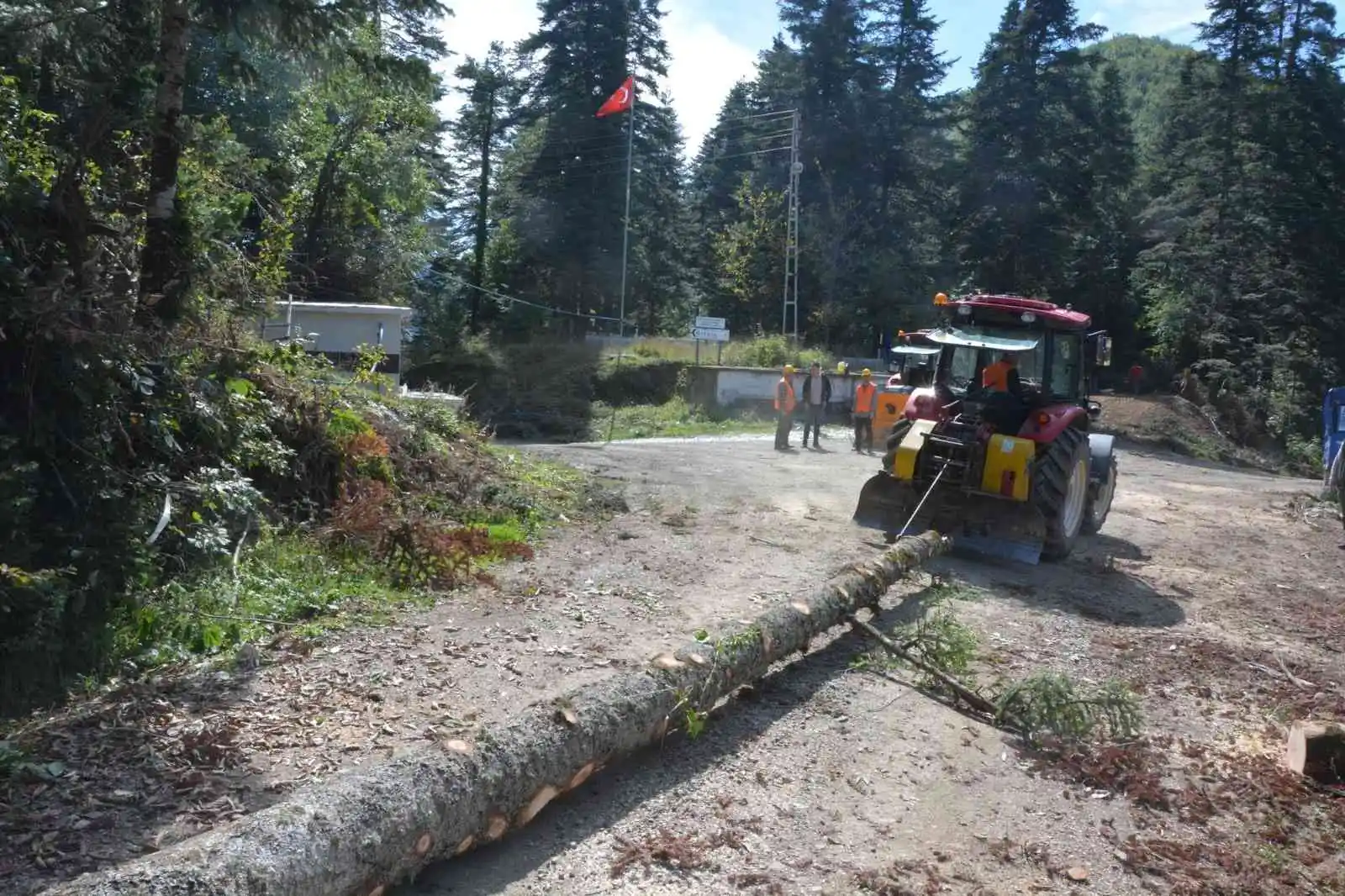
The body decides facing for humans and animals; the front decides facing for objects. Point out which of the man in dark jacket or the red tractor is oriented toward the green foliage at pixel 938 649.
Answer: the man in dark jacket

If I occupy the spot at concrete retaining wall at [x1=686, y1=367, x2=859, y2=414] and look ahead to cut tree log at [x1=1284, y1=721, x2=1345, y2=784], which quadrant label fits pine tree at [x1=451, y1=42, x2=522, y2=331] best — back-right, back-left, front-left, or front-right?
back-right

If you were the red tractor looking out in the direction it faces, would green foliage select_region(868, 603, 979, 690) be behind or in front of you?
behind

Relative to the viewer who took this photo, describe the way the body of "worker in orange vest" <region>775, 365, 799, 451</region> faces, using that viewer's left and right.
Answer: facing to the right of the viewer

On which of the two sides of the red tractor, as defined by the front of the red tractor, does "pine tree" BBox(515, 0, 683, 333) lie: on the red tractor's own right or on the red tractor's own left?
on the red tractor's own left

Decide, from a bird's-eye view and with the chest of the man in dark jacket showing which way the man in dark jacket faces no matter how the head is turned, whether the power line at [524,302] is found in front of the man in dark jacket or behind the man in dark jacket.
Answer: behind

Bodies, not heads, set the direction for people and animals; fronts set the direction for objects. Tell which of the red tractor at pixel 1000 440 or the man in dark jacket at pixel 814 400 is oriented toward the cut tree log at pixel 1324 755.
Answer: the man in dark jacket

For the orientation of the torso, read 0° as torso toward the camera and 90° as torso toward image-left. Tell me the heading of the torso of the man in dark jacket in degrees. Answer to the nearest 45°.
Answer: approximately 0°

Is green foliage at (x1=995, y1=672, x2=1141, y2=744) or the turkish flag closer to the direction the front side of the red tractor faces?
the turkish flag
